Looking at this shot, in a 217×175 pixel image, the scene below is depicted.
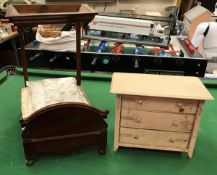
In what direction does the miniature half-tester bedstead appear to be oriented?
toward the camera

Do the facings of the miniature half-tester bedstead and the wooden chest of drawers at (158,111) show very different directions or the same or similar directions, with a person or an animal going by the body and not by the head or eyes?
same or similar directions

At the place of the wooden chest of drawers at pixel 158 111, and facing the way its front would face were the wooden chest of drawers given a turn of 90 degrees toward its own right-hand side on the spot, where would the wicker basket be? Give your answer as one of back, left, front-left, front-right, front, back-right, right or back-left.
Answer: front-right

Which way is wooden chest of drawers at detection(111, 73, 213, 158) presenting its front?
toward the camera

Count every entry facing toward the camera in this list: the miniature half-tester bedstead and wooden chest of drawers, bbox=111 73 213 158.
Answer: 2

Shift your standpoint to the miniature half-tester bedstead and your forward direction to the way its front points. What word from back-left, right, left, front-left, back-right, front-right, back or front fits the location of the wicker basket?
back
